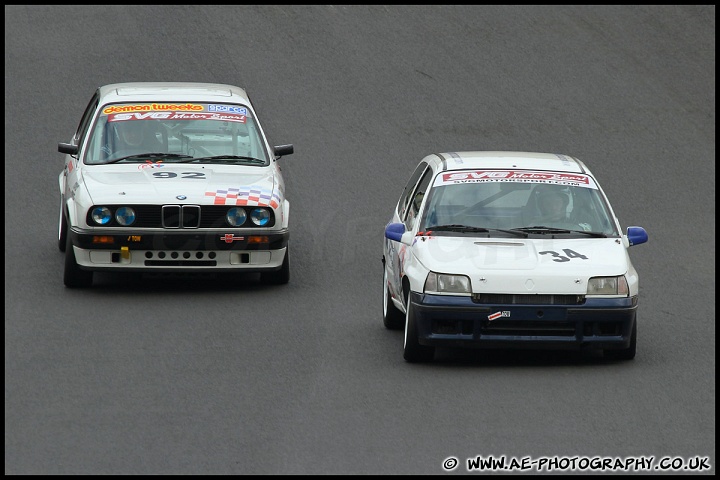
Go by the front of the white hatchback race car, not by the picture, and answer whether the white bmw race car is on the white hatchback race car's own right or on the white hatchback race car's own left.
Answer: on the white hatchback race car's own right

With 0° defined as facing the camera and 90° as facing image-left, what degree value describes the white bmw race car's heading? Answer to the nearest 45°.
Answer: approximately 0°

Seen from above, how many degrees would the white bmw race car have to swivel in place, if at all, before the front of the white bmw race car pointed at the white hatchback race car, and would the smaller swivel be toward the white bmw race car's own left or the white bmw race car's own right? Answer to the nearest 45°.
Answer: approximately 45° to the white bmw race car's own left

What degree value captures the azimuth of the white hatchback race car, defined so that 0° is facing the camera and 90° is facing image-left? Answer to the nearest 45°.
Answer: approximately 0°

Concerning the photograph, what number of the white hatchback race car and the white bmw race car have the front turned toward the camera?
2
